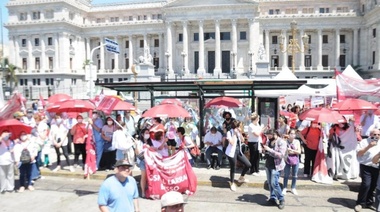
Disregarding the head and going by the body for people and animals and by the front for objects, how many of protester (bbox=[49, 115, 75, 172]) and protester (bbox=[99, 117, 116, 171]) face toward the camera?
2

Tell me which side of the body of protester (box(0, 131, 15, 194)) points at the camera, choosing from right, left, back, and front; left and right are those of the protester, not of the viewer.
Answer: front

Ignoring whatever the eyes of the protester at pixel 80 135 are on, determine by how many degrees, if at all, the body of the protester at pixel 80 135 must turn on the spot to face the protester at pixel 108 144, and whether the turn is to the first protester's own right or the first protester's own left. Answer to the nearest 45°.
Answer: approximately 90° to the first protester's own left

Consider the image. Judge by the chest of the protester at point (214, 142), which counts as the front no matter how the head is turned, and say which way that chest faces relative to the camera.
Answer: toward the camera

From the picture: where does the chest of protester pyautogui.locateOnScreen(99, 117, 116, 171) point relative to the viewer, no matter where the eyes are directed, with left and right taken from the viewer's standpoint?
facing the viewer

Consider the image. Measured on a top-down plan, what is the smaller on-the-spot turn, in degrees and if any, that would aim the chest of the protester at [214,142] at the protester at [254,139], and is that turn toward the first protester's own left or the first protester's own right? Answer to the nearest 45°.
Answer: approximately 45° to the first protester's own left

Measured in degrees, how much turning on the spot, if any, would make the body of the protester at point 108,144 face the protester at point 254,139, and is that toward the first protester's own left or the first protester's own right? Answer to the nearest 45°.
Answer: approximately 45° to the first protester's own left

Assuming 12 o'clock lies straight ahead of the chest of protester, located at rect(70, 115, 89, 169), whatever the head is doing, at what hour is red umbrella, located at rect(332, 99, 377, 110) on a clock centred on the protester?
The red umbrella is roughly at 10 o'clock from the protester.

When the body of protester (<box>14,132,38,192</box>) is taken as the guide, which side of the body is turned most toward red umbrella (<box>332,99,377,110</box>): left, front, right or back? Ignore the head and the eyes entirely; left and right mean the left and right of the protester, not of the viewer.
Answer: left

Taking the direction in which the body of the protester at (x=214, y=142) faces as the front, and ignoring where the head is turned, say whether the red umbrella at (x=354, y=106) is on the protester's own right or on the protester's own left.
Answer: on the protester's own left

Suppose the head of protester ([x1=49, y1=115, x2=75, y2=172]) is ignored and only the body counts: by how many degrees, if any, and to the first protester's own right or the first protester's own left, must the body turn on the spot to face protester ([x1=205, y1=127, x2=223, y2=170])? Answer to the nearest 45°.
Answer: approximately 45° to the first protester's own left

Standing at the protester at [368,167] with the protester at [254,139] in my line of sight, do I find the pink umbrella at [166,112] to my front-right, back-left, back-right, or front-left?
front-left

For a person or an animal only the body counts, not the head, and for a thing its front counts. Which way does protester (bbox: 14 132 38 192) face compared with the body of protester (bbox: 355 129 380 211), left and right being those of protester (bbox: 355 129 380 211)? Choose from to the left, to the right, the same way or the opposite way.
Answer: the same way

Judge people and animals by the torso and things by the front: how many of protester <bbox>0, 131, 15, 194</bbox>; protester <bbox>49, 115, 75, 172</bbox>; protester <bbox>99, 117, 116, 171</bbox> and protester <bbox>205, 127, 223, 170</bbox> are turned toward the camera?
4

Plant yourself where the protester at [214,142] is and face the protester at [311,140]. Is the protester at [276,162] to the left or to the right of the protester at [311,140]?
right
